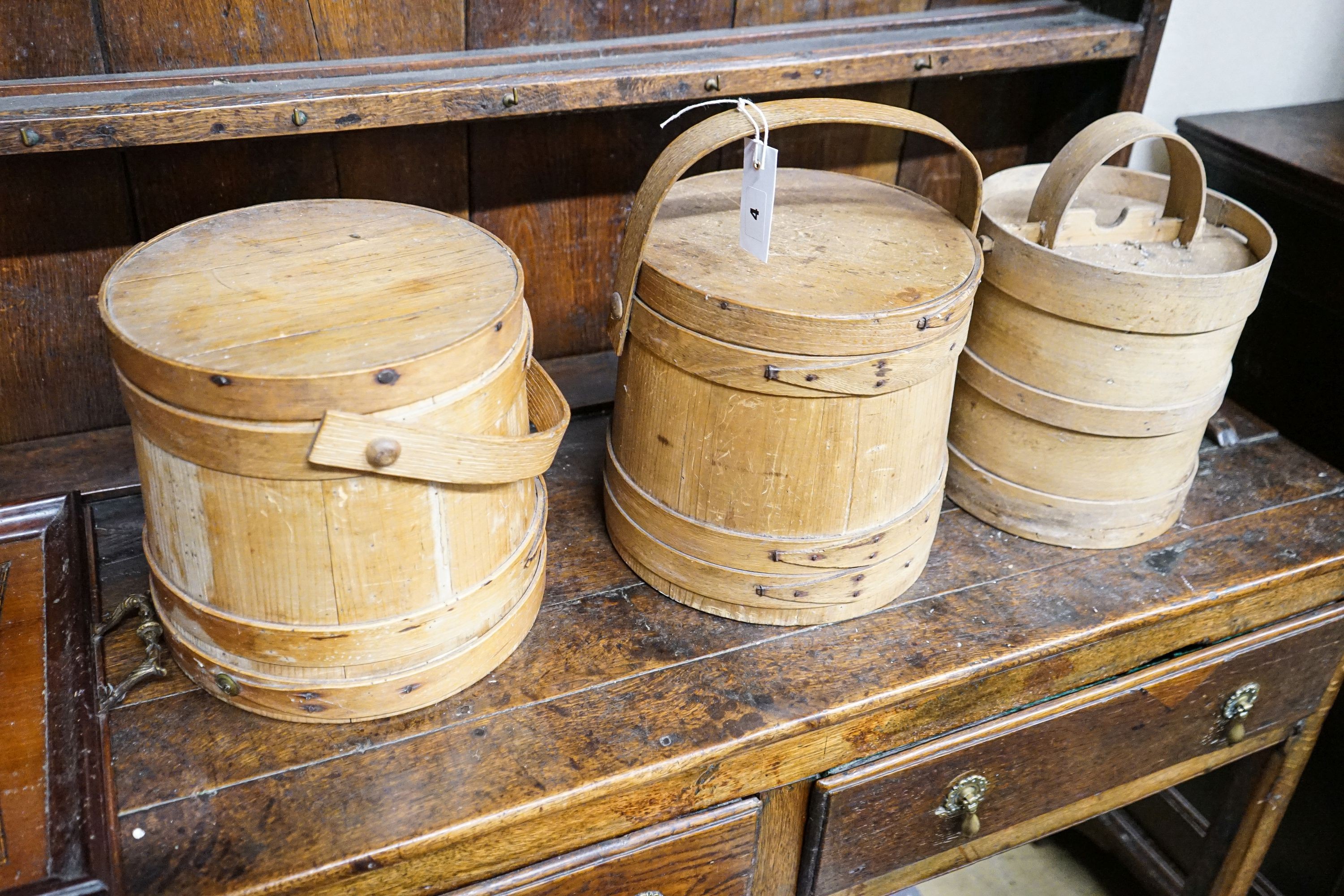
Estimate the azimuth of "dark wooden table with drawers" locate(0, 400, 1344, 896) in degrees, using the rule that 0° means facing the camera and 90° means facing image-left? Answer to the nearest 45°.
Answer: approximately 315°

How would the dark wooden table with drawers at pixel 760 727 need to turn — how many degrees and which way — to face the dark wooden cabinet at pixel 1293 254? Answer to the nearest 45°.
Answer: approximately 90° to its left
